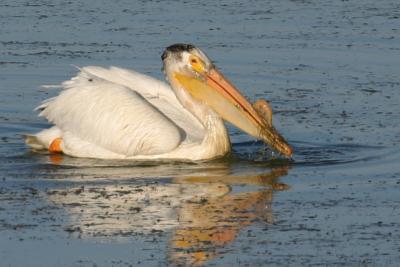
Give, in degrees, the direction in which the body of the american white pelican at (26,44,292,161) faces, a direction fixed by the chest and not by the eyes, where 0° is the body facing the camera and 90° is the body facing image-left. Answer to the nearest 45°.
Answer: approximately 270°
